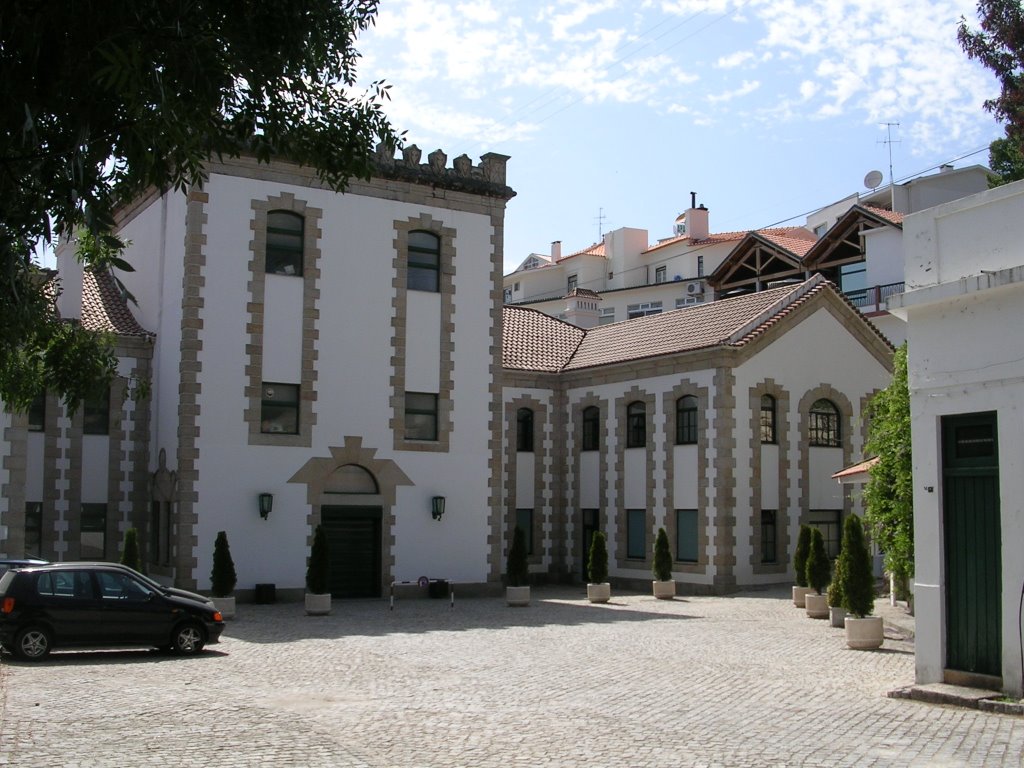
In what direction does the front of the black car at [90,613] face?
to the viewer's right

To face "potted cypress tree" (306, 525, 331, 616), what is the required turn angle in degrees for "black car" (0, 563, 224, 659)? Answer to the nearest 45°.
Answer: approximately 45° to its left

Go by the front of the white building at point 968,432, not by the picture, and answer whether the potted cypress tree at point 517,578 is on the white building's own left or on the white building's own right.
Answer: on the white building's own right

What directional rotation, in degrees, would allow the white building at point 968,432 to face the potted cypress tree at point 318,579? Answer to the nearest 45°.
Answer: approximately 90° to its right

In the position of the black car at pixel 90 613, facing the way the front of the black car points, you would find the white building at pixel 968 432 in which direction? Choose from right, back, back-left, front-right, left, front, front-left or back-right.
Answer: front-right

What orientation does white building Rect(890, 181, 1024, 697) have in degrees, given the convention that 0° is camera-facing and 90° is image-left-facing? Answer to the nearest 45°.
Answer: approximately 45°

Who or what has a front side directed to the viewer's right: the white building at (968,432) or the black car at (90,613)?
the black car

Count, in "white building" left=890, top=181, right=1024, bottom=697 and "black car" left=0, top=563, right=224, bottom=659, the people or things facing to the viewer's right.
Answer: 1

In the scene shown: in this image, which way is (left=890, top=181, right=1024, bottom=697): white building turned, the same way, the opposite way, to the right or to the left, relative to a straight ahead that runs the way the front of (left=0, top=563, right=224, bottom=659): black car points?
the opposite way
